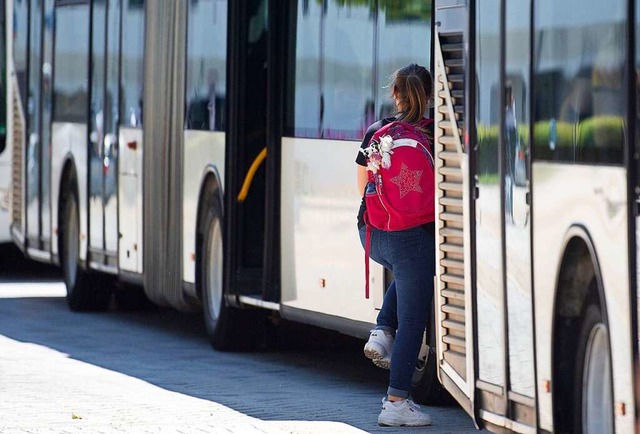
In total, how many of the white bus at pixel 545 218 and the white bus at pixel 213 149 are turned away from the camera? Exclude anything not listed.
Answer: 0

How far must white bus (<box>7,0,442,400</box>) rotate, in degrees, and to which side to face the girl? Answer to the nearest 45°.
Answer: approximately 45° to its right

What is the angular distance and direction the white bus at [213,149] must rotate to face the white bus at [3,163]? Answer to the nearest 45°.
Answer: approximately 135° to its left

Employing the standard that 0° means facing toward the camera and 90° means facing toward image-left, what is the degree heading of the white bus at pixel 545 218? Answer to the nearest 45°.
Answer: approximately 315°

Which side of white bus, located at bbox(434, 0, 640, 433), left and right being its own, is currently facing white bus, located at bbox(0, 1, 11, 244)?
back
